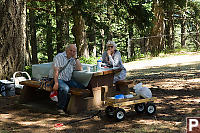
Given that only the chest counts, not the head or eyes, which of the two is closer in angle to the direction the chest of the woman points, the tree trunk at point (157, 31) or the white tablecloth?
the white tablecloth

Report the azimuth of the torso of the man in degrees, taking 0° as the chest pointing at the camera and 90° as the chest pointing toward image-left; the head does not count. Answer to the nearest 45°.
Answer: approximately 315°

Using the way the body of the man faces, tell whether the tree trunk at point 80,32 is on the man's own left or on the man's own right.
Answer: on the man's own left

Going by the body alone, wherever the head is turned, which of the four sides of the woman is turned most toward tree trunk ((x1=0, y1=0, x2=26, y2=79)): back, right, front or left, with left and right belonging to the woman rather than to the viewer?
right

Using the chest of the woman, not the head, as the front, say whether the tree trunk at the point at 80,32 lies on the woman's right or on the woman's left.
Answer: on the woman's right

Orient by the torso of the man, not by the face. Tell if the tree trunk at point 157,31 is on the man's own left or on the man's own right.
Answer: on the man's own left

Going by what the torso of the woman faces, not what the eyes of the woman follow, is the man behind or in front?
in front

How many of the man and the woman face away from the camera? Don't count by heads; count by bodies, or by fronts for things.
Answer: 0

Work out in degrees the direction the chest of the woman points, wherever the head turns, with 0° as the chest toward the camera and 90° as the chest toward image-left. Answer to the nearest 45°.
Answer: approximately 45°
